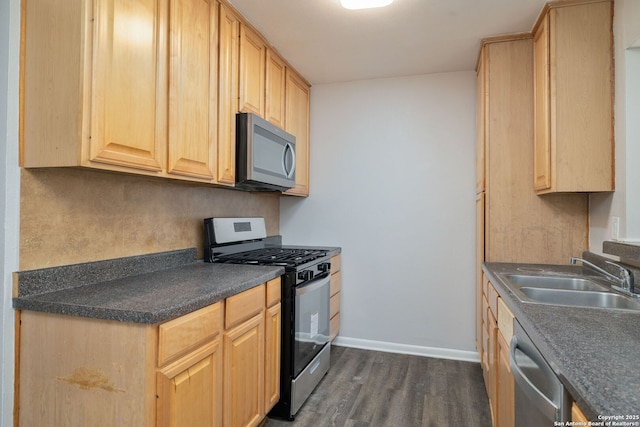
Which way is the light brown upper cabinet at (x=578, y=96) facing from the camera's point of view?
to the viewer's left

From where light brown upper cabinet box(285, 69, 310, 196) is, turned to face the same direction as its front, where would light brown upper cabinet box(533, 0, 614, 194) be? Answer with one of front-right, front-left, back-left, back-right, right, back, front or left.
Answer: front-right

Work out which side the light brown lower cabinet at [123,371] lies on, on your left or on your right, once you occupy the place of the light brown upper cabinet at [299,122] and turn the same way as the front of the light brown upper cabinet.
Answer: on your right

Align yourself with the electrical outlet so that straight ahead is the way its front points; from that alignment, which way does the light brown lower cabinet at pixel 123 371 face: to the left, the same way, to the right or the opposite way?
the opposite way

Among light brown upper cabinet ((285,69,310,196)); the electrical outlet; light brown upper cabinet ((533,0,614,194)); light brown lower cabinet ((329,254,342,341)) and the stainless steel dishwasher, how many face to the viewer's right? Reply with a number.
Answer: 2

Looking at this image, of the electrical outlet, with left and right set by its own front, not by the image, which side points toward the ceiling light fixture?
front

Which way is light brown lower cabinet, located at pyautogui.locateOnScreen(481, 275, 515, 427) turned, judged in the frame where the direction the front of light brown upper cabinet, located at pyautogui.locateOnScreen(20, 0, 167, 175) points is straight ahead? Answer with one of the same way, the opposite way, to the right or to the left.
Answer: the opposite way

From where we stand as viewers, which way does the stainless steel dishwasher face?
facing to the left of the viewer

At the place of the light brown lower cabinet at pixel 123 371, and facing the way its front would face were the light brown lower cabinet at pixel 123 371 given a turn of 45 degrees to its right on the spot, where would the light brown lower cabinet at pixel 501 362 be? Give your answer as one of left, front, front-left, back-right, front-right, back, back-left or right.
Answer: left

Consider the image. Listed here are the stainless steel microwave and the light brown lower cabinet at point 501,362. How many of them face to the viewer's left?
1

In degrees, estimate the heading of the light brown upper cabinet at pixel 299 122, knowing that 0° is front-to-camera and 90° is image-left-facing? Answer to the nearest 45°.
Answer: approximately 270°

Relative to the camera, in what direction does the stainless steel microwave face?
facing the viewer and to the right of the viewer
